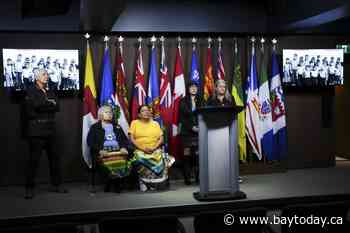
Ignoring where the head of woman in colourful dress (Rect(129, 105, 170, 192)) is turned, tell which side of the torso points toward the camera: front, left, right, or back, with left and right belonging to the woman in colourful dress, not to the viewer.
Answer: front

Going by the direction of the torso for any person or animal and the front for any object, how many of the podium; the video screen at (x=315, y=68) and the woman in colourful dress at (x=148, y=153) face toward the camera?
3

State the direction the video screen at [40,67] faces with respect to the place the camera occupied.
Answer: facing the viewer

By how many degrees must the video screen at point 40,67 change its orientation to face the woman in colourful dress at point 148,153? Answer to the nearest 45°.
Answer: approximately 45° to its left

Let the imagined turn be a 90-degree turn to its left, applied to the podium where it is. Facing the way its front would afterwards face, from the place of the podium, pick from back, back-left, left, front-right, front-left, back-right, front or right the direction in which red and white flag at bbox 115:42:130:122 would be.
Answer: back-left

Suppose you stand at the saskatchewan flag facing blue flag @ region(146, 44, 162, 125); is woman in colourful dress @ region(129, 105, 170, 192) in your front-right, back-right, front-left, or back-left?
front-left

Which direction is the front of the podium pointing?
toward the camera

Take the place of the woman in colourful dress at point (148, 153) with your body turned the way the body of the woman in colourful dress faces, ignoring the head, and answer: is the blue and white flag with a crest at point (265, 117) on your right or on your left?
on your left

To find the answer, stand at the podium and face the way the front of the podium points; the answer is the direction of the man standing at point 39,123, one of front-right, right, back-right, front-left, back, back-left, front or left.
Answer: right

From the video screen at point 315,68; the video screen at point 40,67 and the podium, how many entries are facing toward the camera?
3

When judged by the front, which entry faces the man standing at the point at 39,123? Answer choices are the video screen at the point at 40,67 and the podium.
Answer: the video screen

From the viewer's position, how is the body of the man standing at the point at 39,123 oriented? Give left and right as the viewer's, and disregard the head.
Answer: facing the viewer and to the right of the viewer

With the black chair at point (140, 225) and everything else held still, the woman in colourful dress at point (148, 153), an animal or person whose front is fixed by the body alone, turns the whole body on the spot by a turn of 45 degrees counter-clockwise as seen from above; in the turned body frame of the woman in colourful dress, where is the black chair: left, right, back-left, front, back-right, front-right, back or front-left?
front-right

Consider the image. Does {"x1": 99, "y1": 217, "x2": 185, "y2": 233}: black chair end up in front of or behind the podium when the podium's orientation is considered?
in front

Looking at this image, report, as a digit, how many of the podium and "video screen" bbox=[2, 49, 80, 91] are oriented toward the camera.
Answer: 2

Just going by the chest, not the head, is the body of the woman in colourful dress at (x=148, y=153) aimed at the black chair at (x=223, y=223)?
yes

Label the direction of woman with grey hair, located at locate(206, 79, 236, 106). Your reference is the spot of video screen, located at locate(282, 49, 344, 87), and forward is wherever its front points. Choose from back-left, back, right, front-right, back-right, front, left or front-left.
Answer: front-right

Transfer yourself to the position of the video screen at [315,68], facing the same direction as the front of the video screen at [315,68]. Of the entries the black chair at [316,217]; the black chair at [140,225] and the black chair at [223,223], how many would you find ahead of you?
3
